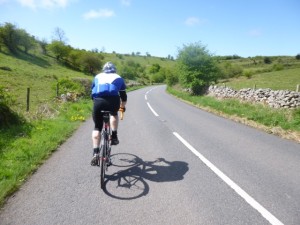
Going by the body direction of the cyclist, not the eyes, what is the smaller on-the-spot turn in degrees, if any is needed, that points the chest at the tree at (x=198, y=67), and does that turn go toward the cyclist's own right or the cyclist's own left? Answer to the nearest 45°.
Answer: approximately 45° to the cyclist's own right

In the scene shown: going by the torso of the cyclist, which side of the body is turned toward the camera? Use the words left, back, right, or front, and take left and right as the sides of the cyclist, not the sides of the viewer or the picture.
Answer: back

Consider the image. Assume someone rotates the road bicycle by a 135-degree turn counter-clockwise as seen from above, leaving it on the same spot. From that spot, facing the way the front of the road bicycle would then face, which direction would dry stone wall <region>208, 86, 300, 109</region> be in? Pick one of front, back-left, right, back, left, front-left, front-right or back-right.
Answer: back

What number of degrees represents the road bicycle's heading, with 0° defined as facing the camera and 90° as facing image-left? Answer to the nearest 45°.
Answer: approximately 180°

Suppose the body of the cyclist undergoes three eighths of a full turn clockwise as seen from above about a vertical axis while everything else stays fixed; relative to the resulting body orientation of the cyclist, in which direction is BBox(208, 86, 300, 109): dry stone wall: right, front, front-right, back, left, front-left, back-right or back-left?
left
